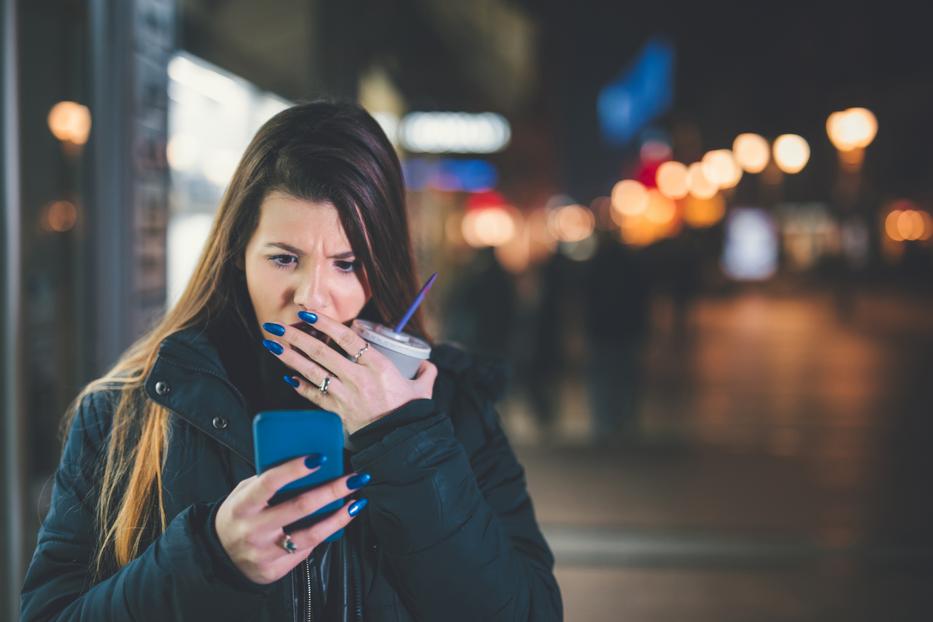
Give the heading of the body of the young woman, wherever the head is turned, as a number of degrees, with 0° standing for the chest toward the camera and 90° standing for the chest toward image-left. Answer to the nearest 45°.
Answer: approximately 0°

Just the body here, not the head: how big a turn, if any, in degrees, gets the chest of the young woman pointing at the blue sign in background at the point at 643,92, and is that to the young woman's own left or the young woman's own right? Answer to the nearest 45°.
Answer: approximately 135° to the young woman's own left

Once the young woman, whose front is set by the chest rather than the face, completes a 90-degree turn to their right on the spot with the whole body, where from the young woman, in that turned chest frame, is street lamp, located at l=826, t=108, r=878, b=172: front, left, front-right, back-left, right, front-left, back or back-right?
back-right
